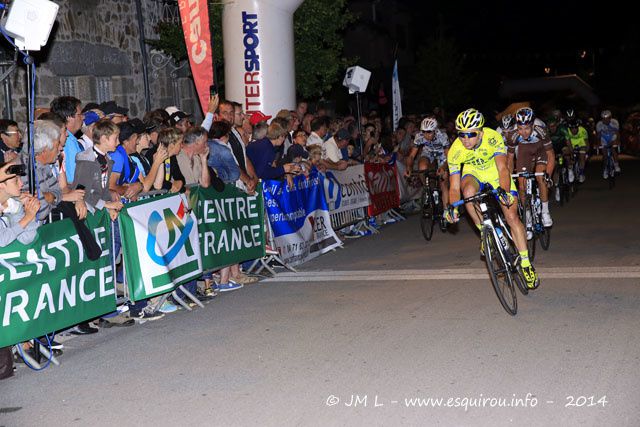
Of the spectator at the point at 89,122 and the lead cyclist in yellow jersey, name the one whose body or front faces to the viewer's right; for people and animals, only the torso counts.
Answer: the spectator

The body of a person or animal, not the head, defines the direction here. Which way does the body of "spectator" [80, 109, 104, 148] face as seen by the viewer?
to the viewer's right

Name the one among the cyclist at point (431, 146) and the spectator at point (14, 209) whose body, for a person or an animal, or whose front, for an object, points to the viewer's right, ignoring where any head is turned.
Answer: the spectator

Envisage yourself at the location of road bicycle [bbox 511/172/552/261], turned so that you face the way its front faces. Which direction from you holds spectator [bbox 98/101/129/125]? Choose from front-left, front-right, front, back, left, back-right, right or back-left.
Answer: front-right

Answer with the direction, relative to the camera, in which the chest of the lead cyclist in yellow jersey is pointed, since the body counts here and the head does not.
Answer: toward the camera

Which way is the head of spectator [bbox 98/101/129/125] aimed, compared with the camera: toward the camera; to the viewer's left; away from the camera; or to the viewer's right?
to the viewer's right

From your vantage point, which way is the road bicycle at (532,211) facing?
toward the camera

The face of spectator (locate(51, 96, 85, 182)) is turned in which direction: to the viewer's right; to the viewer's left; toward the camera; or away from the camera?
to the viewer's right

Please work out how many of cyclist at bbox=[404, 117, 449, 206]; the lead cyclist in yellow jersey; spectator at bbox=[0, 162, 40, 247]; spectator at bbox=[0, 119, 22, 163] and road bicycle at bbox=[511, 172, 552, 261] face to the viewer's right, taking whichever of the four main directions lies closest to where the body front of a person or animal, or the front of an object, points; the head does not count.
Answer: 2

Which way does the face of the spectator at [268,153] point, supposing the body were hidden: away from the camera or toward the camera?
away from the camera

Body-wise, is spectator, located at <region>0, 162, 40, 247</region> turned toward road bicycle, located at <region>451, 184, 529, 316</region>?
yes

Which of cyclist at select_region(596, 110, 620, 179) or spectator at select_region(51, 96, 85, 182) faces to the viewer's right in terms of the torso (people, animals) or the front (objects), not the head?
the spectator

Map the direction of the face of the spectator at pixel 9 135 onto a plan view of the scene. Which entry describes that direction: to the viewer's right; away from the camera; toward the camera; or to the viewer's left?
to the viewer's right

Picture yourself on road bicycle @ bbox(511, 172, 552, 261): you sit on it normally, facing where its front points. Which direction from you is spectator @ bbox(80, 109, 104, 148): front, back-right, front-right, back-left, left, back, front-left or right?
front-right

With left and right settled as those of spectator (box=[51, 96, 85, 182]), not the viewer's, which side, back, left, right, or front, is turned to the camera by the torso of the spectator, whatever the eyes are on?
right

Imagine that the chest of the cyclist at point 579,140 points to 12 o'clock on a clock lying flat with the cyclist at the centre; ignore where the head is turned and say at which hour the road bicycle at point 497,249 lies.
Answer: The road bicycle is roughly at 12 o'clock from the cyclist.

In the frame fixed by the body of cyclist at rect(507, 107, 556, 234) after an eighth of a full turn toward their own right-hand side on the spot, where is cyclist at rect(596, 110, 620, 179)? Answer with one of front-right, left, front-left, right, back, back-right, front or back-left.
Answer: back-right

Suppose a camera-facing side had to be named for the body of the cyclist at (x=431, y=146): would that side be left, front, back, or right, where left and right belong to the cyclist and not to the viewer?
front
